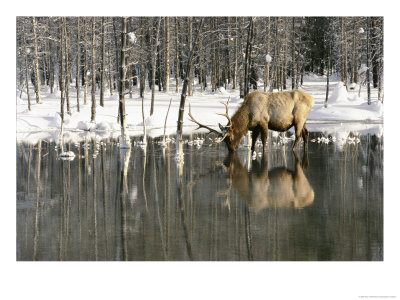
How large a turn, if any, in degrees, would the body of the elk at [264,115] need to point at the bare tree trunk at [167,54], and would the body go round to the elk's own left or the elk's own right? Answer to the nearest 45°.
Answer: approximately 90° to the elk's own right

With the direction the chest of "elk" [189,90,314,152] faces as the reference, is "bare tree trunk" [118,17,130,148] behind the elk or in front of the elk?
in front

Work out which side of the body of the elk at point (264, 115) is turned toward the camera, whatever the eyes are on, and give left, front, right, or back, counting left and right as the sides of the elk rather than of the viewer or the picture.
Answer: left
